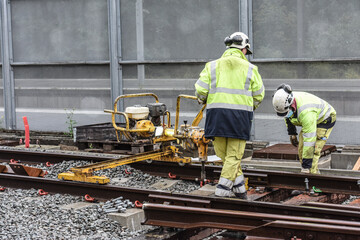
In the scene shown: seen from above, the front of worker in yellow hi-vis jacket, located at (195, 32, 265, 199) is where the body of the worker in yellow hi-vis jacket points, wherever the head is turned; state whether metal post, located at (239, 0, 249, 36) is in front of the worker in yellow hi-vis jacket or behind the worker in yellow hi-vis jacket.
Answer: in front

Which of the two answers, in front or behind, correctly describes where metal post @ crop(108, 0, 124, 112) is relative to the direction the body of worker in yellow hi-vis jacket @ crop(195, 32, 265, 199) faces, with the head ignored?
in front

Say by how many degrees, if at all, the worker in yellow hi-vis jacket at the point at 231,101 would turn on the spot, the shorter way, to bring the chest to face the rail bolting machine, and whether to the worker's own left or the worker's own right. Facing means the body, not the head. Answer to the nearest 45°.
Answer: approximately 45° to the worker's own left

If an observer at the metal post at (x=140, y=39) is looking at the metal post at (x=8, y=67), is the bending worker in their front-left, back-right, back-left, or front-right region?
back-left

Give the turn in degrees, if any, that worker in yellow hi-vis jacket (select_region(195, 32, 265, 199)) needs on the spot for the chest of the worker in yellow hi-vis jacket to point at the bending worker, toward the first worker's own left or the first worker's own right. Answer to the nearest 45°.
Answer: approximately 45° to the first worker's own right

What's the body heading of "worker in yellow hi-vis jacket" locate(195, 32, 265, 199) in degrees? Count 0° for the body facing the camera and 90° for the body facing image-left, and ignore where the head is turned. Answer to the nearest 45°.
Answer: approximately 180°
